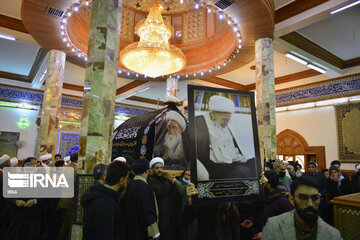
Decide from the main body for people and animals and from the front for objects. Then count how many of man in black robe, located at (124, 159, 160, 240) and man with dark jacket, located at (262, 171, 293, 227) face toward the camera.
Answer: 0

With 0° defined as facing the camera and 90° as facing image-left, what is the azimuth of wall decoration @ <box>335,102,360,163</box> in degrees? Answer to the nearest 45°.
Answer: approximately 45°

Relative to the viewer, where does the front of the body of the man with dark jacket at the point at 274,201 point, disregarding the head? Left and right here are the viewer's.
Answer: facing away from the viewer and to the left of the viewer

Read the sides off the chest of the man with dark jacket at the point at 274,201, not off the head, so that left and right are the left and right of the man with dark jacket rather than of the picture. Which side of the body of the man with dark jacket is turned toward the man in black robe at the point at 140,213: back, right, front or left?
left

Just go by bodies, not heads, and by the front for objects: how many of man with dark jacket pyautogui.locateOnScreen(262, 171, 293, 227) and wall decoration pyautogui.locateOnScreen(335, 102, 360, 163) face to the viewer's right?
0

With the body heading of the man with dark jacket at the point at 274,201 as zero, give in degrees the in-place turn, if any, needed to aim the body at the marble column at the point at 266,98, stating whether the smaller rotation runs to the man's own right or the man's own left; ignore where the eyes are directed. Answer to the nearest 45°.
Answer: approximately 45° to the man's own right

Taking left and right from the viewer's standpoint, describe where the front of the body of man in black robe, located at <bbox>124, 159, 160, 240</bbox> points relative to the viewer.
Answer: facing away from the viewer and to the right of the viewer

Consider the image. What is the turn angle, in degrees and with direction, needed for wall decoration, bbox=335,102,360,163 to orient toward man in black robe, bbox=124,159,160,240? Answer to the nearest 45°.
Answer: approximately 45° to its left

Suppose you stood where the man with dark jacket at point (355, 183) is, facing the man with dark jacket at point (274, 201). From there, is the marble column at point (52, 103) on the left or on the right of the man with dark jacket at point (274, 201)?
right

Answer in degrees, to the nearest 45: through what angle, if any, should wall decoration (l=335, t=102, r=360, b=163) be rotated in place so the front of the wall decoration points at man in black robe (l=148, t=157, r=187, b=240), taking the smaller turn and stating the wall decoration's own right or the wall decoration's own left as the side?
approximately 45° to the wall decoration's own left

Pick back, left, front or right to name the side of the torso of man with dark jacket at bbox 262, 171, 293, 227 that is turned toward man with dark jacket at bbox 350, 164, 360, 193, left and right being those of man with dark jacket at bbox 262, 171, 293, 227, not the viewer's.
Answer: right

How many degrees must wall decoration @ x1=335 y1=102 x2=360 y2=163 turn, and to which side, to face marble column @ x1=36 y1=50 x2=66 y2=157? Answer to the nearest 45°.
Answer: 0° — it already faces it
